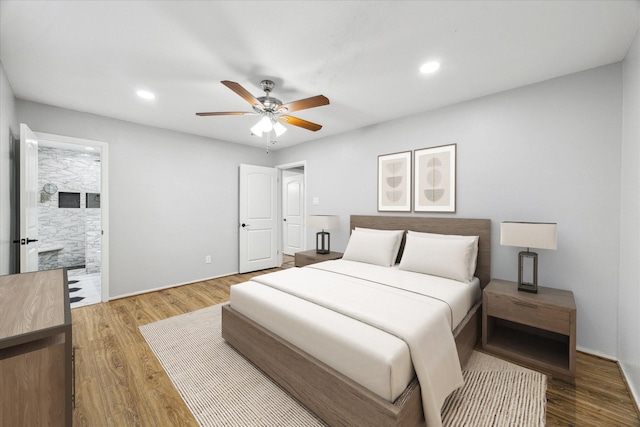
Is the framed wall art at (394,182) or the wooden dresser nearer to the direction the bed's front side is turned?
the wooden dresser

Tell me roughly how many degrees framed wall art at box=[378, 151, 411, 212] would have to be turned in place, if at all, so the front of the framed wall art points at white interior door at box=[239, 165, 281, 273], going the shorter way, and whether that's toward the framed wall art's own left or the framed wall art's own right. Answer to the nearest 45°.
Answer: approximately 45° to the framed wall art's own right

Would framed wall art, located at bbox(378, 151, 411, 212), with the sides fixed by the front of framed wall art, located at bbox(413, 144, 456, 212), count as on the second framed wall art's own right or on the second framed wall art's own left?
on the second framed wall art's own right

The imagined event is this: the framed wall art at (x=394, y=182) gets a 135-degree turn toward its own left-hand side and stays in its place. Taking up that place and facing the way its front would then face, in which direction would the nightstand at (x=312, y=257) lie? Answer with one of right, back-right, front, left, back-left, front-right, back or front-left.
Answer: back

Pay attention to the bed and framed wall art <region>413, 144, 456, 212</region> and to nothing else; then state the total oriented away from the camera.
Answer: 0

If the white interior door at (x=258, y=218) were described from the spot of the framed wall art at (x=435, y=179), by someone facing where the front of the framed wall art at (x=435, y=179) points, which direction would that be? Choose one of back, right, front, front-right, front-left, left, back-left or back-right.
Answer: front-right

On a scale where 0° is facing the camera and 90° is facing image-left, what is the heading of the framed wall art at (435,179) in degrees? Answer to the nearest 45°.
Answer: approximately 45°

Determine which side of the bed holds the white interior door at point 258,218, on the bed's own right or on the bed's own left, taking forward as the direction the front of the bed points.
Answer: on the bed's own right

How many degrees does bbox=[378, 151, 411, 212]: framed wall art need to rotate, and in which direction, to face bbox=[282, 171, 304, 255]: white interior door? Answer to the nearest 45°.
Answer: approximately 90° to its right

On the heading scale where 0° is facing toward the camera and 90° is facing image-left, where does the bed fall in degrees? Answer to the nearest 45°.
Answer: approximately 45°

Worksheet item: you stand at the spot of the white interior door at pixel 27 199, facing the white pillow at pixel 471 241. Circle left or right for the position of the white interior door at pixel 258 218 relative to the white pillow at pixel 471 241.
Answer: left
